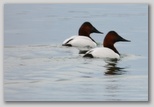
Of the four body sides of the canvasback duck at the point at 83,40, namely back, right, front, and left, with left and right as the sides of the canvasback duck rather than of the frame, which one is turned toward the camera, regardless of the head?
right

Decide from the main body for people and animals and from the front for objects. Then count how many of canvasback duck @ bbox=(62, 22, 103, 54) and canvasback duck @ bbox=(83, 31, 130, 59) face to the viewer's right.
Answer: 2

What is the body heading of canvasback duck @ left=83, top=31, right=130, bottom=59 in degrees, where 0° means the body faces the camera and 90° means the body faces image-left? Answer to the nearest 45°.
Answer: approximately 270°

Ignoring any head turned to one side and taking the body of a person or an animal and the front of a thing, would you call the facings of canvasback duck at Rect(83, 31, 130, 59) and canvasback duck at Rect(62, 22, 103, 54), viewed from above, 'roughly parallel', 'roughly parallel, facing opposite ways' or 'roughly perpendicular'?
roughly parallel

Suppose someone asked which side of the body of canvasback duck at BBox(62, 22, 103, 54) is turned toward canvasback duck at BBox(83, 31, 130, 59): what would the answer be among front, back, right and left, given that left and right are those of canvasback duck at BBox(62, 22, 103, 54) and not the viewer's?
right

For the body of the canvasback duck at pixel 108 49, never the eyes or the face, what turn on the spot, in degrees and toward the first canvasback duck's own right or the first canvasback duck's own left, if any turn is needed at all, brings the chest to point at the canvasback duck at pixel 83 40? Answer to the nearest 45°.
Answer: approximately 180°
